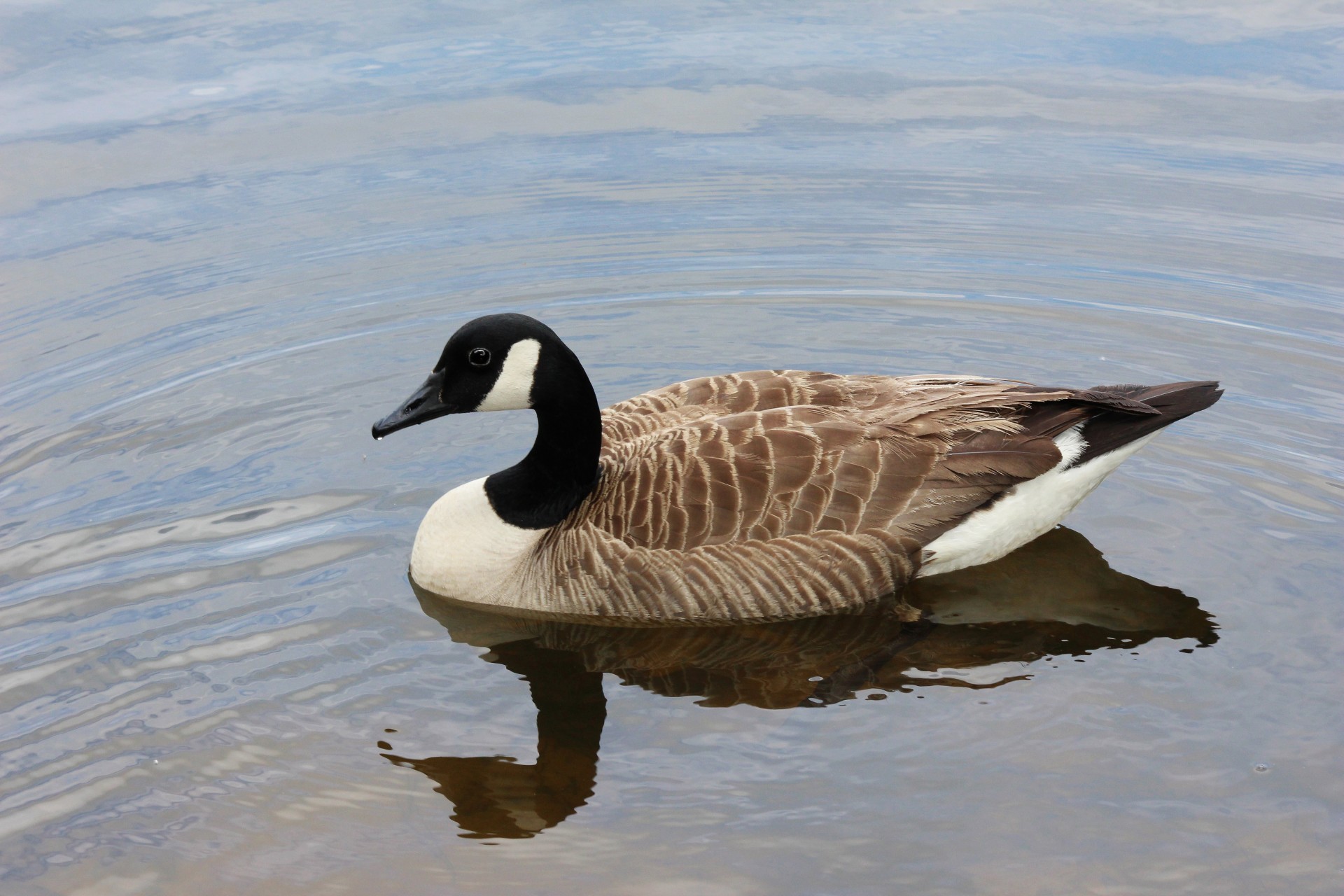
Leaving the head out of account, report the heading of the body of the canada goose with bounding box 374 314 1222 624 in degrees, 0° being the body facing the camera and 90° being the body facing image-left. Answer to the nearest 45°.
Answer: approximately 90°
